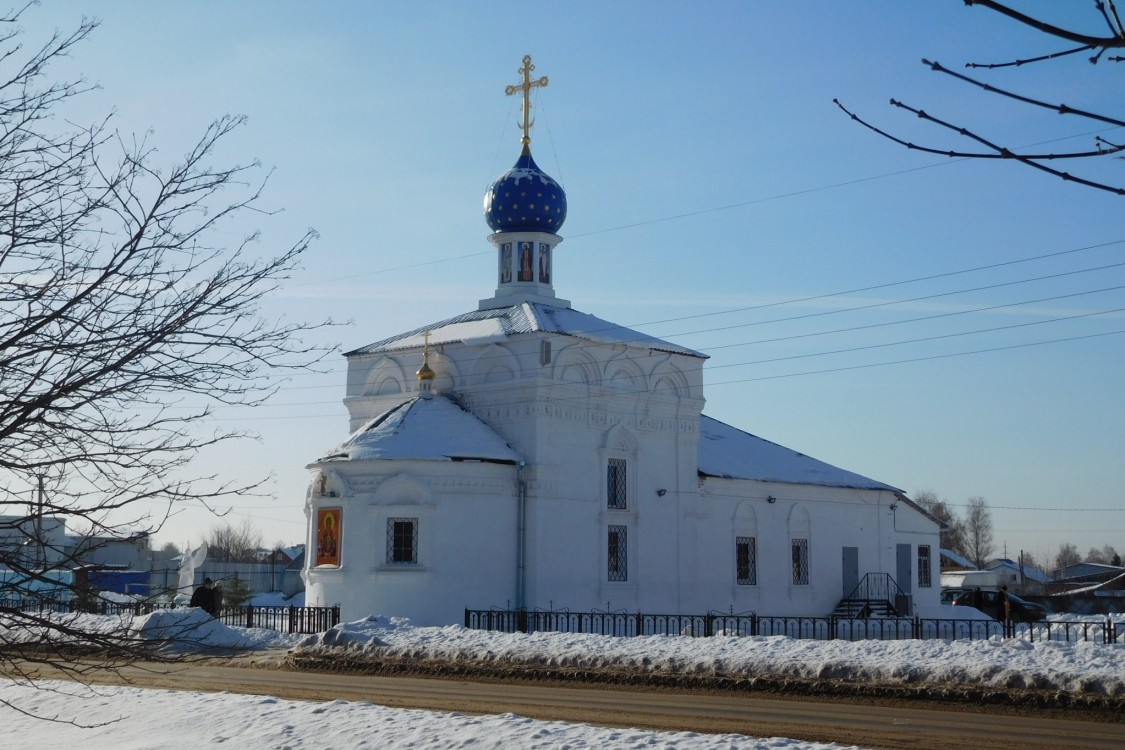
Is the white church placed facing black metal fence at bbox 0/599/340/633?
no

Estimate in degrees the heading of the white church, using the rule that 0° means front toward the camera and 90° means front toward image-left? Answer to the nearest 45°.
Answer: approximately 225°

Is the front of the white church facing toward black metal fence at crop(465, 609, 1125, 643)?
no

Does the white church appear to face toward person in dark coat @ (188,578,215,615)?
no

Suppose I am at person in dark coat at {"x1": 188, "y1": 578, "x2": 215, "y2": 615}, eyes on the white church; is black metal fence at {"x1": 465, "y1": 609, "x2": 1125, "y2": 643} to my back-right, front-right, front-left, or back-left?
front-right
